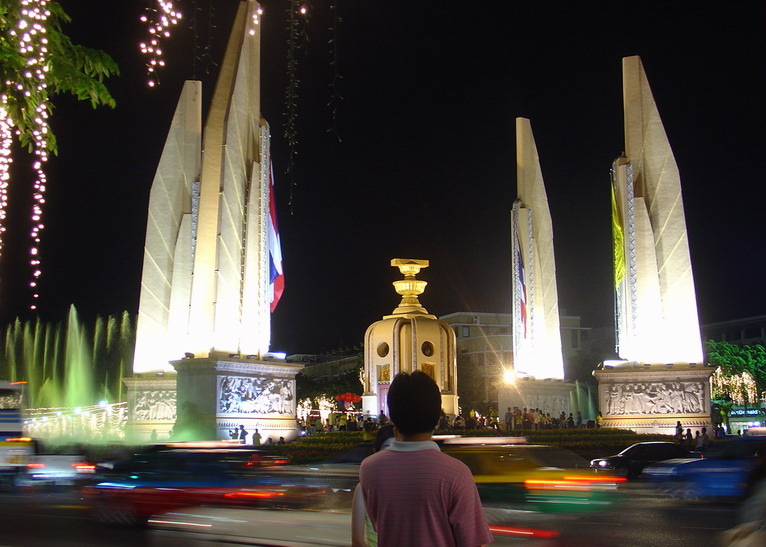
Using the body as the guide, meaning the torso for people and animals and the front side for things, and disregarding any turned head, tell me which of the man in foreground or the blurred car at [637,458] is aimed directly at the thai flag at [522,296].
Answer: the man in foreground

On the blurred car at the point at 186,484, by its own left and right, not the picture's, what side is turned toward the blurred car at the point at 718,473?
back

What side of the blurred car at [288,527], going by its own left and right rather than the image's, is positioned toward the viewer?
left

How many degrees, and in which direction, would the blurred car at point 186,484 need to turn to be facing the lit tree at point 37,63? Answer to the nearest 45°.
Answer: approximately 90° to its left

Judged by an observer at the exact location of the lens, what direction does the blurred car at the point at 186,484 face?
facing to the left of the viewer

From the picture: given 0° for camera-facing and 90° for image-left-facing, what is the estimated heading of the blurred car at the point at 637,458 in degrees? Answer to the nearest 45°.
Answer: approximately 45°

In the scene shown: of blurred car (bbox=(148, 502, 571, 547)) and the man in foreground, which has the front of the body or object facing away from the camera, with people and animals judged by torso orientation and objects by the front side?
the man in foreground

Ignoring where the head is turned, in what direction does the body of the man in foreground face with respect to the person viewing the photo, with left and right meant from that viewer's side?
facing away from the viewer

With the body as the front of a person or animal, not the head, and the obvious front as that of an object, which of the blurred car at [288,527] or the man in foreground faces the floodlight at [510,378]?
the man in foreground

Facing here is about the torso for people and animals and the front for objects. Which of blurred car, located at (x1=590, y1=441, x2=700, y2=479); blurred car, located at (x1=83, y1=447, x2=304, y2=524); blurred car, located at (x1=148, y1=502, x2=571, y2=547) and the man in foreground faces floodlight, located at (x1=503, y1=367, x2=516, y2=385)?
the man in foreground

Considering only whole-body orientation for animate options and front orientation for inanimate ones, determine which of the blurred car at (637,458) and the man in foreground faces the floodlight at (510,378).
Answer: the man in foreground

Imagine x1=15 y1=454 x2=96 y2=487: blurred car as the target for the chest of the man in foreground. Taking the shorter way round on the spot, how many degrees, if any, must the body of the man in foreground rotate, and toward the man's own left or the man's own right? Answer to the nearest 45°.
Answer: approximately 45° to the man's own left

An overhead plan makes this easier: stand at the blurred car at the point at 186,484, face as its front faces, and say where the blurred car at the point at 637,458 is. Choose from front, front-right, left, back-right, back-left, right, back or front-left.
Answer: back-right

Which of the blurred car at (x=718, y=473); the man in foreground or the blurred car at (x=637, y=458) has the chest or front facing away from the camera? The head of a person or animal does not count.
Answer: the man in foreground
